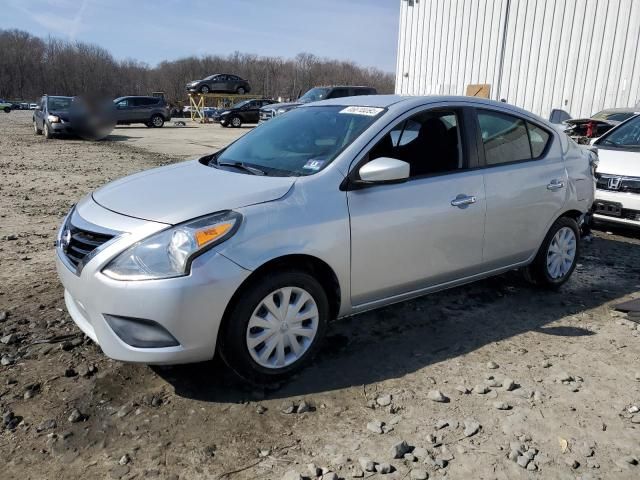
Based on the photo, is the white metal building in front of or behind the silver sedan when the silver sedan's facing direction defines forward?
behind

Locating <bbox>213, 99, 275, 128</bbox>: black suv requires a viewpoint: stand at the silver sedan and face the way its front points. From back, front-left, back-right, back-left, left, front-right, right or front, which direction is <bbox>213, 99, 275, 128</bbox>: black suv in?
back-right

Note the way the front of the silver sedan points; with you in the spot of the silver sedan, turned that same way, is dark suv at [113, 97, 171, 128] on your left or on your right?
on your right

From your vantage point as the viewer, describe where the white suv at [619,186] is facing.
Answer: facing the viewer and to the left of the viewer

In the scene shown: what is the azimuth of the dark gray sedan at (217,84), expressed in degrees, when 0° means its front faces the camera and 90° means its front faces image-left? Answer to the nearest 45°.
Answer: approximately 90°

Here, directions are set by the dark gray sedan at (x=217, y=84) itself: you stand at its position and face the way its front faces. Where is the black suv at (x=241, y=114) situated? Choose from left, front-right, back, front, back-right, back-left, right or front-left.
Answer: left

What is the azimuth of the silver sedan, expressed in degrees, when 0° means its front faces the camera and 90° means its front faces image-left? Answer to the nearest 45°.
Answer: approximately 45°
